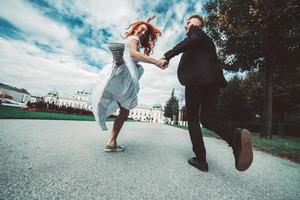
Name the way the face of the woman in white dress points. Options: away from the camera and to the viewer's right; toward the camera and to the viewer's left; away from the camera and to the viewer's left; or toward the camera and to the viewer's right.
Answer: toward the camera and to the viewer's right

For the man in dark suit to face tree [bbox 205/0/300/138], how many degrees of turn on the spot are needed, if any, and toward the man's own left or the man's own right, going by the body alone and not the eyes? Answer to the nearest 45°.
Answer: approximately 45° to the man's own right

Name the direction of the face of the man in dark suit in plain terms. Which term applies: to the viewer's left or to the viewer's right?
to the viewer's left

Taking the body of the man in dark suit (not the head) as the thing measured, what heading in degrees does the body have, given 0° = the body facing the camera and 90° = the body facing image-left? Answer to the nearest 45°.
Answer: approximately 135°

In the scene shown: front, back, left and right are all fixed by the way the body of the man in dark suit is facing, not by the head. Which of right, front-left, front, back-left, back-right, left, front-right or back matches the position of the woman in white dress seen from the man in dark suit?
front-left
